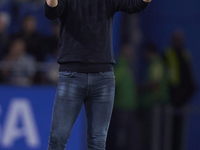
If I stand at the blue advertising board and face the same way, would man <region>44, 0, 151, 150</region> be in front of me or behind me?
in front

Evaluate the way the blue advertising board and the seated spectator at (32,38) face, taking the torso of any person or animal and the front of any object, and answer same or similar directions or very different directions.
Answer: same or similar directions

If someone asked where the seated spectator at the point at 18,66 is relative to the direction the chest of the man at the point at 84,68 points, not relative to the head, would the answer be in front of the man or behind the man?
behind

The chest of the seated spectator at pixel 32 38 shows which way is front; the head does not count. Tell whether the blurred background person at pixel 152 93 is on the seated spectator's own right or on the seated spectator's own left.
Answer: on the seated spectator's own left

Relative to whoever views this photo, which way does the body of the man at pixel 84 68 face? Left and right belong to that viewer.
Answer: facing the viewer

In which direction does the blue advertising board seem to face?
toward the camera

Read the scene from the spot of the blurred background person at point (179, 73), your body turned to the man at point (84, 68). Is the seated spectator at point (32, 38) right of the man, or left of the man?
right

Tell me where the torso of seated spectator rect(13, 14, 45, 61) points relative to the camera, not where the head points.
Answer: toward the camera

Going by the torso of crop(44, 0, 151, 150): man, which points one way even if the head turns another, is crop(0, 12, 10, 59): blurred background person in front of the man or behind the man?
behind
